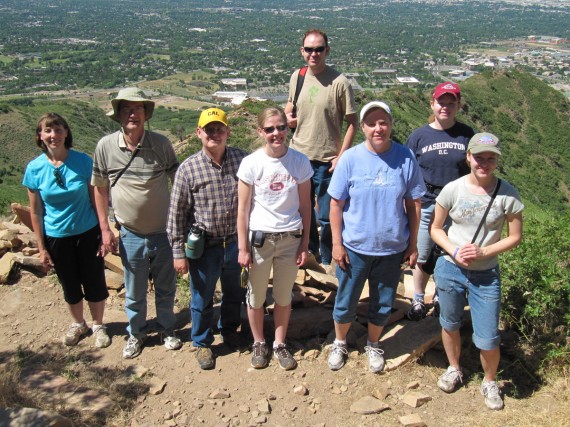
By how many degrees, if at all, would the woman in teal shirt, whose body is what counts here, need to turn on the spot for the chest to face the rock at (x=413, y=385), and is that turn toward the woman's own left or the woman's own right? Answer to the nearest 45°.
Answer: approximately 45° to the woman's own left

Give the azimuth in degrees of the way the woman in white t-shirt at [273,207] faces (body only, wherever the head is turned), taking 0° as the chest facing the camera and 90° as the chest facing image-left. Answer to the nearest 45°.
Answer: approximately 0°

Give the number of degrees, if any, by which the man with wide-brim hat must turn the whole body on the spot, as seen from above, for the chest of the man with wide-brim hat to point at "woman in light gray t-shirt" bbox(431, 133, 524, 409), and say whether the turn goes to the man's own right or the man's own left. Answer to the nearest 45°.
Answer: approximately 45° to the man's own left

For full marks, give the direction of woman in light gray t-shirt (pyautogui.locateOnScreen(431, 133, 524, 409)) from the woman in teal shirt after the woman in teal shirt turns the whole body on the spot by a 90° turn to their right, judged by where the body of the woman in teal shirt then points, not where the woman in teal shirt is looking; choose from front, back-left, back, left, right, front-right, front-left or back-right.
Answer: back-left

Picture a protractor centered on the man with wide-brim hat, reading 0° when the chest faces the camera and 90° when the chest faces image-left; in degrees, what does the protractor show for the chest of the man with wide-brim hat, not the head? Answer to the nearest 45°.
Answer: approximately 0°

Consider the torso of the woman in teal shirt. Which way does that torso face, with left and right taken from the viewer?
facing the viewer

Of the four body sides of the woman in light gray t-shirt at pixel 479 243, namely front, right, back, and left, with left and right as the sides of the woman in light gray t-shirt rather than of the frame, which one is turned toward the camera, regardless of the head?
front

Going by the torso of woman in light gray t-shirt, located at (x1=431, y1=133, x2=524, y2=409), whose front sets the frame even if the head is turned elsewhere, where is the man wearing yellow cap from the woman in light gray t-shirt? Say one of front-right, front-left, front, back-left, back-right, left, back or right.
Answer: right
